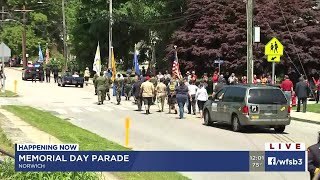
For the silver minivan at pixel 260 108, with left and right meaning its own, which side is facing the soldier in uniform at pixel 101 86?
front

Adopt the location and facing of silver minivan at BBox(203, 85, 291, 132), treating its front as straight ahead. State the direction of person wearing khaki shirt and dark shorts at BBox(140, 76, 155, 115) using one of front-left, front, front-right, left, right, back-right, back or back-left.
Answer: front

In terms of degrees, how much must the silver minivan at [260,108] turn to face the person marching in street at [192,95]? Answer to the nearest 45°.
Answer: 0° — it already faces them

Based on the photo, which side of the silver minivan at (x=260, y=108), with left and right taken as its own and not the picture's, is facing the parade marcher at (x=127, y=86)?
front

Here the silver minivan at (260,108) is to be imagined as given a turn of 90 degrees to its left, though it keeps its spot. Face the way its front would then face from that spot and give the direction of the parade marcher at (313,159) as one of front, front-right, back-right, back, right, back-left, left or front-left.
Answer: front-left

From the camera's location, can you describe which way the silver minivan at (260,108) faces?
facing away from the viewer and to the left of the viewer

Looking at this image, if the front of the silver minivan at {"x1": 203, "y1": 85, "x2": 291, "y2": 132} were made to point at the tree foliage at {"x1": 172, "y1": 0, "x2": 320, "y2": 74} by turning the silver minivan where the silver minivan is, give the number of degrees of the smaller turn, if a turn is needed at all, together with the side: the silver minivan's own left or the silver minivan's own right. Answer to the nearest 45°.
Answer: approximately 45° to the silver minivan's own right
